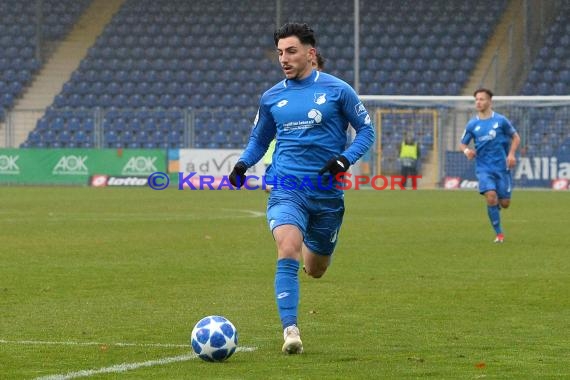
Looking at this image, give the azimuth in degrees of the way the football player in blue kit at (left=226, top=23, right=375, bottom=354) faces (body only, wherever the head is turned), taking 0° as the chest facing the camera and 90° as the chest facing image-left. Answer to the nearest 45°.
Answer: approximately 0°

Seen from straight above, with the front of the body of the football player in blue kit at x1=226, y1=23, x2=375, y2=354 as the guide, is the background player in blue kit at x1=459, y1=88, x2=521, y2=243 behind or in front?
behind
